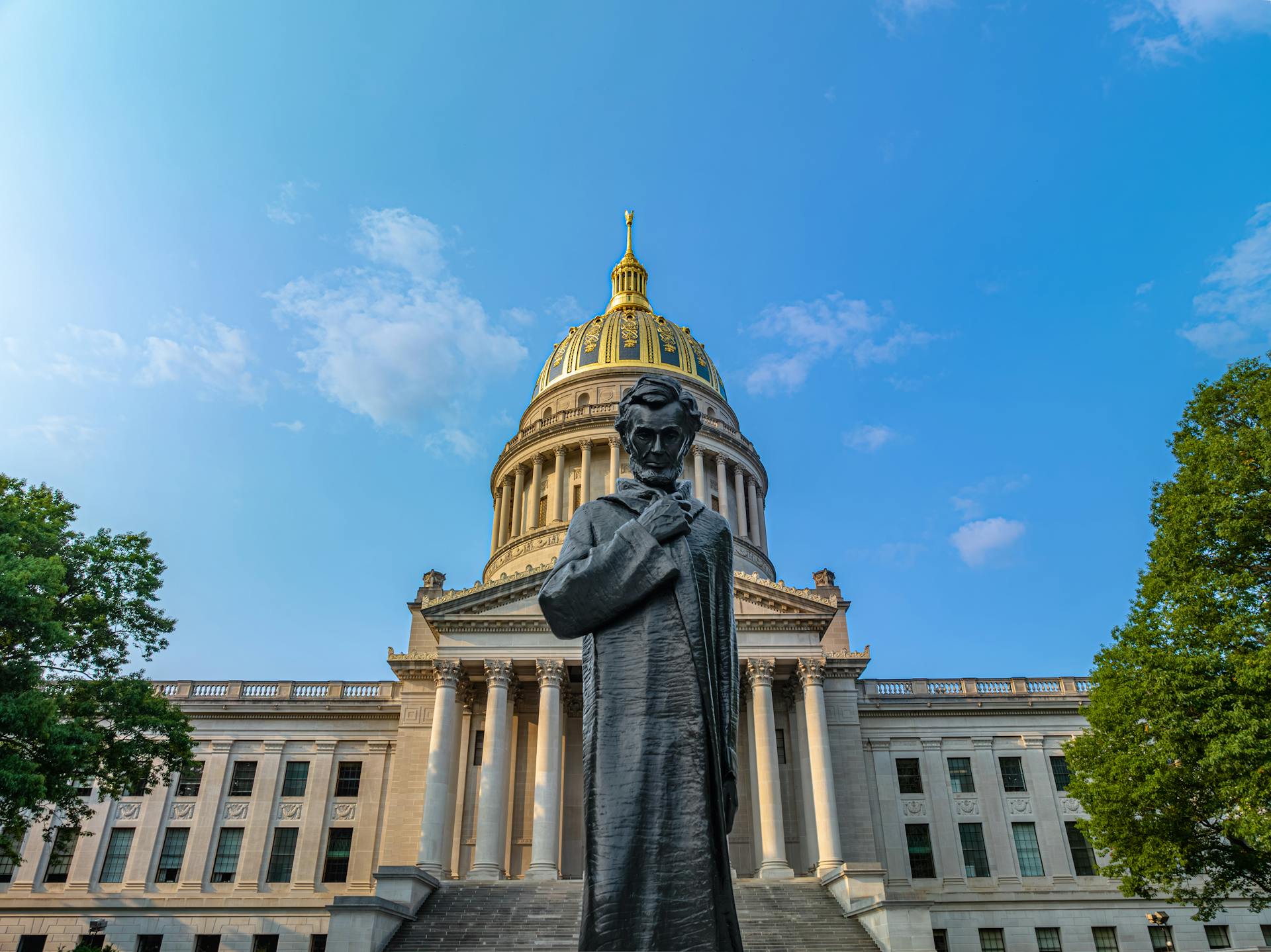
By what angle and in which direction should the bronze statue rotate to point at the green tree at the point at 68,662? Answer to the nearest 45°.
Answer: approximately 135° to its right

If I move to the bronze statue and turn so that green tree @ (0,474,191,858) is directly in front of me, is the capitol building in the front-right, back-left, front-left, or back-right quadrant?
front-right

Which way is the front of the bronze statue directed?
toward the camera

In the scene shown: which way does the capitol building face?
toward the camera

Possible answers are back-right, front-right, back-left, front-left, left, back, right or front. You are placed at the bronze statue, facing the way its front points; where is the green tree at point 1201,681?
back-left

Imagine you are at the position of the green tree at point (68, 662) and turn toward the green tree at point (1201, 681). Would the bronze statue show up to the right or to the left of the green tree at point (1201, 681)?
right

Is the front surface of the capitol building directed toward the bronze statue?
yes

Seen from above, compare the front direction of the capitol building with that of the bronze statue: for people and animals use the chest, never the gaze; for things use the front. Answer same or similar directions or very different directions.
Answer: same or similar directions

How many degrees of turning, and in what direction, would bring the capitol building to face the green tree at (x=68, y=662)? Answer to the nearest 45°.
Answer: approximately 45° to its right

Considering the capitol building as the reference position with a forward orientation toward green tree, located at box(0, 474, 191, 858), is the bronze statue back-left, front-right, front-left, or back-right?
front-left

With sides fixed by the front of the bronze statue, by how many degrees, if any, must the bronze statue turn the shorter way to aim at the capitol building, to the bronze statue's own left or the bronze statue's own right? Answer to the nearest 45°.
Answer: approximately 180°

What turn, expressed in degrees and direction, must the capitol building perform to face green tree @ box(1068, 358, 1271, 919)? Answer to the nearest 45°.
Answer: approximately 45° to its left

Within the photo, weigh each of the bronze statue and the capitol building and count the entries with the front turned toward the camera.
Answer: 2

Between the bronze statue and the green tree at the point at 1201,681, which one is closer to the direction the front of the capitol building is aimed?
the bronze statue
